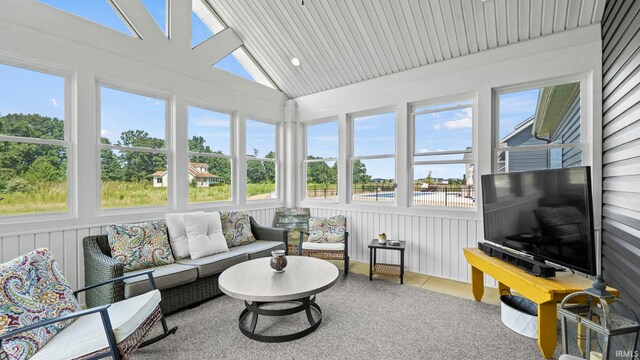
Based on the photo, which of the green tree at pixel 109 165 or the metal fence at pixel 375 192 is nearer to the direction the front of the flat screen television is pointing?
the green tree

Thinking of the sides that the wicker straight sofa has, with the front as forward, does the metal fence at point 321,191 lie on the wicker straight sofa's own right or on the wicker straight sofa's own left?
on the wicker straight sofa's own left

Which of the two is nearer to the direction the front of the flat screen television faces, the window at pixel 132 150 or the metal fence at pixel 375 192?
the window

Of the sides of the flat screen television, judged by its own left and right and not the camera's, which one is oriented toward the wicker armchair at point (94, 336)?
front

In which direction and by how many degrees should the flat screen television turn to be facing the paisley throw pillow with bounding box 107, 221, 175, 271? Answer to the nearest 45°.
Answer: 0° — it already faces it

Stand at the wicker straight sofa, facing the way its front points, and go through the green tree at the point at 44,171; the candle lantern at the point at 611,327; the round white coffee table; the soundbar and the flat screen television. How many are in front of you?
4

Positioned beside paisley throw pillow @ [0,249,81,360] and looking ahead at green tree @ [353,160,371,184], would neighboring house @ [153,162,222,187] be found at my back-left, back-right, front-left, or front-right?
front-left

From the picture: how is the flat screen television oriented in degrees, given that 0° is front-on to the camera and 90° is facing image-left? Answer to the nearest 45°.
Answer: approximately 45°

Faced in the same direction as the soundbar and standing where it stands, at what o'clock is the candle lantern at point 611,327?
The candle lantern is roughly at 10 o'clock from the soundbar.

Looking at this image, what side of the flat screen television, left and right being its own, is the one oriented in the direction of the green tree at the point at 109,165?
right

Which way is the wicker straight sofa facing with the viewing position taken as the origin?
facing the viewer and to the right of the viewer

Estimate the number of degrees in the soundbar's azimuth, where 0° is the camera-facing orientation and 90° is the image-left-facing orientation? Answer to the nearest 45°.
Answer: approximately 45°

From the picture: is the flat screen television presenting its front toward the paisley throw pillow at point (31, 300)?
yes
